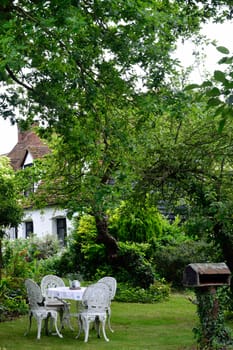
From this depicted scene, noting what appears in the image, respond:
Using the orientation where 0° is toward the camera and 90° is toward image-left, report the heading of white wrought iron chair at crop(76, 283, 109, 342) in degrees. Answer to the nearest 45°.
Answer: approximately 135°

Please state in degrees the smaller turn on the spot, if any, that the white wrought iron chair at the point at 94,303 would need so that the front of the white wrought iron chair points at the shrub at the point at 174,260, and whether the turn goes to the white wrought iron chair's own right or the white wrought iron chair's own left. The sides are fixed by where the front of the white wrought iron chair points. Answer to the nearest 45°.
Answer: approximately 45° to the white wrought iron chair's own right

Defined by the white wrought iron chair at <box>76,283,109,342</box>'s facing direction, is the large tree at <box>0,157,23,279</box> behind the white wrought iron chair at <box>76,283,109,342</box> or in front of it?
in front

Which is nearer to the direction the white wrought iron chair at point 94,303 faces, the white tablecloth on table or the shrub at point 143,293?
the white tablecloth on table

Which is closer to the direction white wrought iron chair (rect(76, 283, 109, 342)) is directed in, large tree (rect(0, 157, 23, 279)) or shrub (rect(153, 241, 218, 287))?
the large tree

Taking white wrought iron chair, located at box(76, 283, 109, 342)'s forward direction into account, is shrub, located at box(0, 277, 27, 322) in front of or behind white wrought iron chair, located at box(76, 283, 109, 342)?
in front

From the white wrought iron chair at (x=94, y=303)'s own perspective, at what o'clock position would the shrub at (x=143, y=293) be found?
The shrub is roughly at 2 o'clock from the white wrought iron chair.

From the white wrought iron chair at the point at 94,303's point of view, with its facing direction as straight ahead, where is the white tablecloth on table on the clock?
The white tablecloth on table is roughly at 12 o'clock from the white wrought iron chair.

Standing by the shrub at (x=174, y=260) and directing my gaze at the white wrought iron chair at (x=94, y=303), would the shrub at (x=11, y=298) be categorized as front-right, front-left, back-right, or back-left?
front-right
